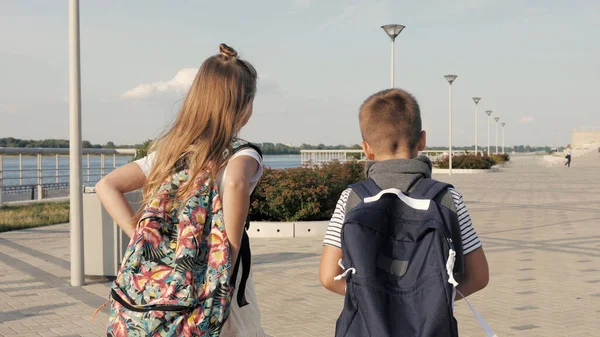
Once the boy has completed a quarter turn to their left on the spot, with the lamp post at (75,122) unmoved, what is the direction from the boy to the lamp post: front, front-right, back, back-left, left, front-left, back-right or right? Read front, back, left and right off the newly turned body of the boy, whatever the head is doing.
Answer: front-right

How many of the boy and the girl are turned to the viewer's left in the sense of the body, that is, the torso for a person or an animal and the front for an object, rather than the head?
0

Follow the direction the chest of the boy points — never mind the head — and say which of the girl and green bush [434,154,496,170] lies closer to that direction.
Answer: the green bush

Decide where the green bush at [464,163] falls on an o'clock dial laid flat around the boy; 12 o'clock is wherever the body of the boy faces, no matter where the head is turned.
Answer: The green bush is roughly at 12 o'clock from the boy.

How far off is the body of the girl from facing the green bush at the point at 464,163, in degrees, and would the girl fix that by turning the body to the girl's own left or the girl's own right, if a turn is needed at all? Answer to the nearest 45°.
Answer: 0° — they already face it

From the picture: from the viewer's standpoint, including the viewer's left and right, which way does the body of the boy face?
facing away from the viewer

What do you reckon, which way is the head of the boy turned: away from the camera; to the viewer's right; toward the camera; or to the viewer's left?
away from the camera

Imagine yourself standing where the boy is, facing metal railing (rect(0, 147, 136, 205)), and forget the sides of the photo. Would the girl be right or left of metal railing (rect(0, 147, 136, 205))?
left

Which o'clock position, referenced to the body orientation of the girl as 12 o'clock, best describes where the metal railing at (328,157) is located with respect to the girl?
The metal railing is roughly at 11 o'clock from the girl.

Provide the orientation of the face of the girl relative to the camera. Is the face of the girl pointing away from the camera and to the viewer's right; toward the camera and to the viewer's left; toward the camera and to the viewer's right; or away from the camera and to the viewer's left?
away from the camera and to the viewer's right

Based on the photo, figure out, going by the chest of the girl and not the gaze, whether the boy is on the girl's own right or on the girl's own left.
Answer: on the girl's own right

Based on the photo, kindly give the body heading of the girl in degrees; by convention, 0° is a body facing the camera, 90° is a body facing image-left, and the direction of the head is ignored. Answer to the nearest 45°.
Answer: approximately 225°

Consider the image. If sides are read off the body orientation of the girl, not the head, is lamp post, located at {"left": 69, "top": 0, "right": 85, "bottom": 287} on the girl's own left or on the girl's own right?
on the girl's own left
